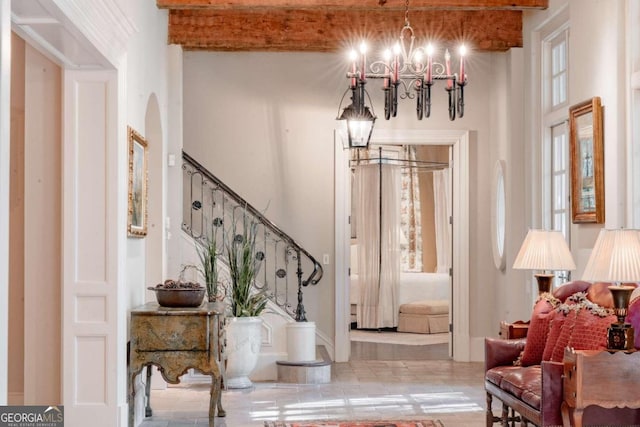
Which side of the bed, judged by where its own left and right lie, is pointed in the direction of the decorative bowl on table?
front

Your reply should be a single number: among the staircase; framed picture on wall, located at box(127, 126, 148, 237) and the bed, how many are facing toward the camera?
1

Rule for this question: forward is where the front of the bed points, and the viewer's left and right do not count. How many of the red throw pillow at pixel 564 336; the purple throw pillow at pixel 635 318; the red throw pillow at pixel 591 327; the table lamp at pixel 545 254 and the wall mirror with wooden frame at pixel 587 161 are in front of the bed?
5

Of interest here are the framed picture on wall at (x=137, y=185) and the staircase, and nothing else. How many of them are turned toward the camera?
0

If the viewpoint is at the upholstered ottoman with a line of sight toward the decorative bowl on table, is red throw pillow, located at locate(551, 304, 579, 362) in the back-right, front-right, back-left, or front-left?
front-left

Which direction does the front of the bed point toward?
toward the camera

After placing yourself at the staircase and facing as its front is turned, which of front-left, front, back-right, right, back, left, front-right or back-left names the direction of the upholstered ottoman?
front-left

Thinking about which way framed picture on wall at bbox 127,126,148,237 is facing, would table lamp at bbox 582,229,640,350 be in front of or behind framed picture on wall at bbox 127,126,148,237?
in front

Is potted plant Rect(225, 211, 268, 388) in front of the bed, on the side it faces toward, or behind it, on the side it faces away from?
in front

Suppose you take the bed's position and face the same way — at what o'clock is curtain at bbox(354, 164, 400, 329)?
The curtain is roughly at 2 o'clock from the bed.

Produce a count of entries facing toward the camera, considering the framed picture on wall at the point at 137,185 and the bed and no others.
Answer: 1

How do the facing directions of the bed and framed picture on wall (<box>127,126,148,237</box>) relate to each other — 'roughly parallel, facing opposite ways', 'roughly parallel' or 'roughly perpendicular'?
roughly perpendicular

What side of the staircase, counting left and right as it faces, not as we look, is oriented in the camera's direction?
right

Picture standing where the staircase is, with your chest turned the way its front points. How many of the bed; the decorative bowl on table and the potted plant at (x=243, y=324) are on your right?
2

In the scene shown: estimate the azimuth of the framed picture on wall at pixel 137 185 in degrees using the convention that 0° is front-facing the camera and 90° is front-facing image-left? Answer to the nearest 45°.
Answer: approximately 270°

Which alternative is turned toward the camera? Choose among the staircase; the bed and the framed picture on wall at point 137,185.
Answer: the bed
